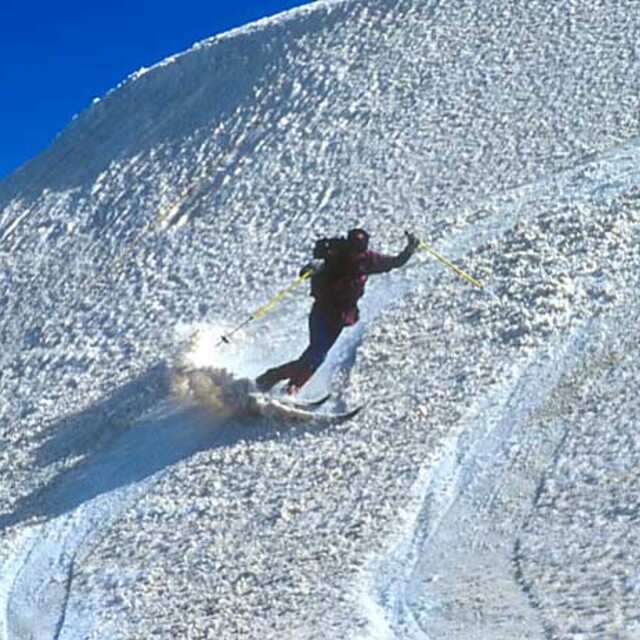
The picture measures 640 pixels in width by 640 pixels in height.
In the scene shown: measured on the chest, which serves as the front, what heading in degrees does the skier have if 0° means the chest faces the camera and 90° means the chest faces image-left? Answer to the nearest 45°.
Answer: approximately 315°

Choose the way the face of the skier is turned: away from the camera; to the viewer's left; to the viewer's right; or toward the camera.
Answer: toward the camera
